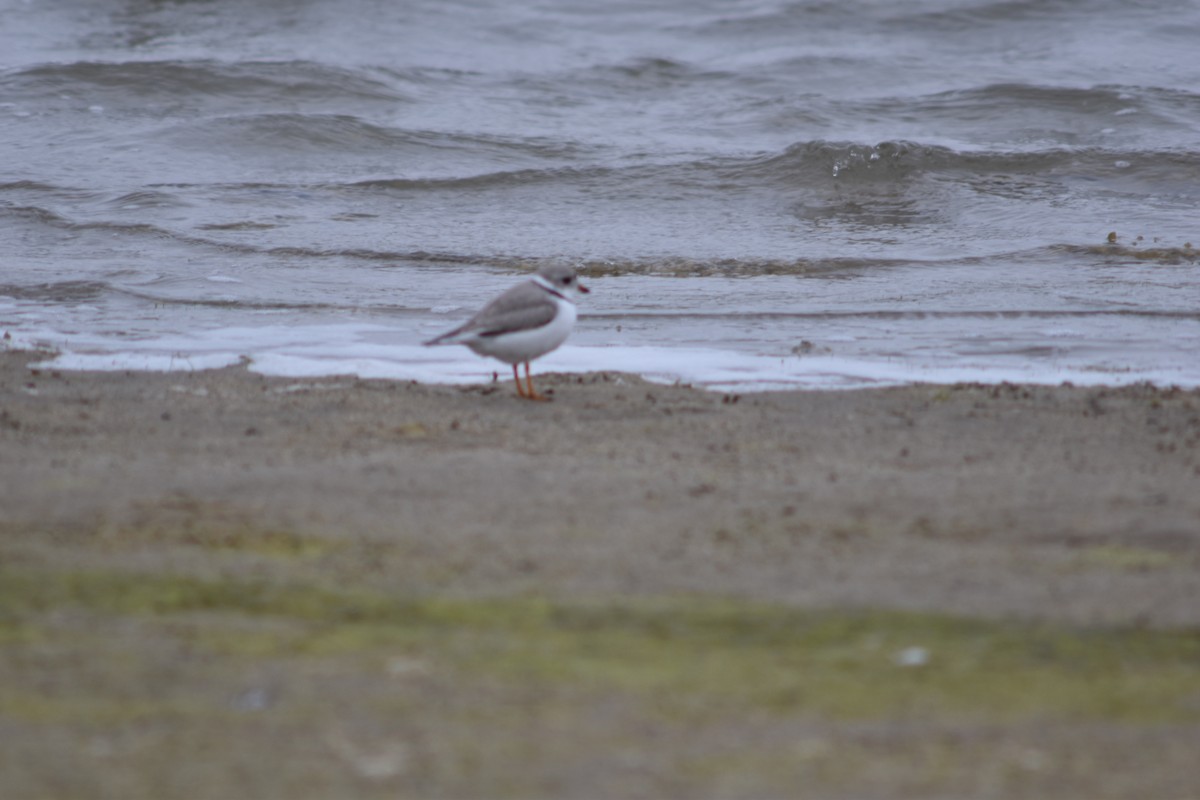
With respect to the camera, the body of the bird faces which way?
to the viewer's right
